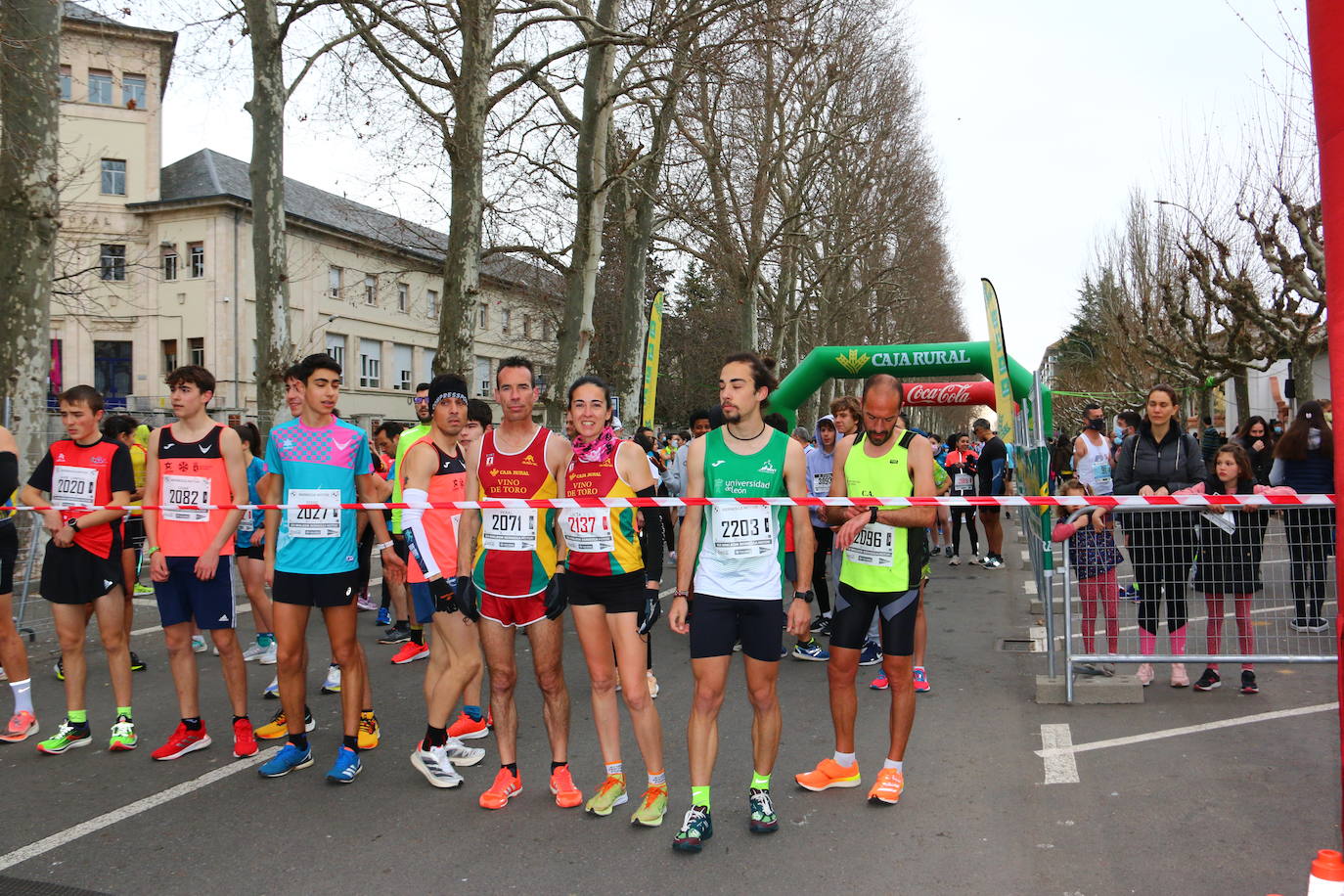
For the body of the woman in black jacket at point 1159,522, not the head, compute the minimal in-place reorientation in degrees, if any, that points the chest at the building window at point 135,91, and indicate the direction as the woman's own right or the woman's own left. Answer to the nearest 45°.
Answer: approximately 135° to the woman's own right

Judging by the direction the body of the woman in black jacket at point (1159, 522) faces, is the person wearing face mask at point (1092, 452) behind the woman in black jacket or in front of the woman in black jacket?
behind

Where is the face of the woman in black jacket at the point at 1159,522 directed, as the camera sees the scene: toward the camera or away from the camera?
toward the camera

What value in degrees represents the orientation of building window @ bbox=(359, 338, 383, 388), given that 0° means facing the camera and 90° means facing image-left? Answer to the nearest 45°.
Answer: approximately 315°

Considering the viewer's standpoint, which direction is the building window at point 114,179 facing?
facing the viewer and to the right of the viewer

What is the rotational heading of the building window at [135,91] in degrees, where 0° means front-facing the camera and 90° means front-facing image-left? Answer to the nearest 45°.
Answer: approximately 315°

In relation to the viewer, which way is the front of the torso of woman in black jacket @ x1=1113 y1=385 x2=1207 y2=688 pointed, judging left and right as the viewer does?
facing the viewer

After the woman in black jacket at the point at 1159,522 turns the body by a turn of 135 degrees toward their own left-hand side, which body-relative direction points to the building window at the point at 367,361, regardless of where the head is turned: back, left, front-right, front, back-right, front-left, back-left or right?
left

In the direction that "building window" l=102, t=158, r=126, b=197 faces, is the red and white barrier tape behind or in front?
in front
